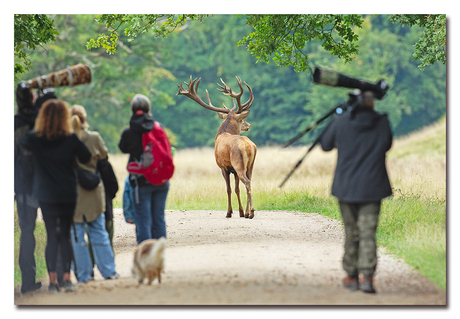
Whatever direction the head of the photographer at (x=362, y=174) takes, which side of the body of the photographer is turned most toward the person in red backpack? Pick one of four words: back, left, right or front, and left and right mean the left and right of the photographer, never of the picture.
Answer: left

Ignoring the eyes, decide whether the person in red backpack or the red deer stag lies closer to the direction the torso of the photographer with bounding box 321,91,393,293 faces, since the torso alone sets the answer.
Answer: the red deer stag

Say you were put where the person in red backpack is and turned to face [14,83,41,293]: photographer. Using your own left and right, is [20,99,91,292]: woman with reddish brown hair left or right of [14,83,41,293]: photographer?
left

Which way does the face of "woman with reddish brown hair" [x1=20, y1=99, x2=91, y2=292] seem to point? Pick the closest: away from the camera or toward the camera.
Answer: away from the camera

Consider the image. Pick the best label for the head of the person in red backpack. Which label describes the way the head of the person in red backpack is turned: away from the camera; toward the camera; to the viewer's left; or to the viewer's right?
away from the camera

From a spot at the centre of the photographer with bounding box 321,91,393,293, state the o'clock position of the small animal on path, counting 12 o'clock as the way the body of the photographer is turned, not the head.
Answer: The small animal on path is roughly at 9 o'clock from the photographer.

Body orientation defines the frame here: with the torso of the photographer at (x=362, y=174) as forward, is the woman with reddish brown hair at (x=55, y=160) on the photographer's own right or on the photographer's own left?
on the photographer's own left

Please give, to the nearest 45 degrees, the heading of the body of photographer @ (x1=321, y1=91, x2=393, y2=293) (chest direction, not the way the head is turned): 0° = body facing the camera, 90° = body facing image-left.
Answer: approximately 180°

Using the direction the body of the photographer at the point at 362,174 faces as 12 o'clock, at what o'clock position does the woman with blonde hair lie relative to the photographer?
The woman with blonde hair is roughly at 9 o'clock from the photographer.

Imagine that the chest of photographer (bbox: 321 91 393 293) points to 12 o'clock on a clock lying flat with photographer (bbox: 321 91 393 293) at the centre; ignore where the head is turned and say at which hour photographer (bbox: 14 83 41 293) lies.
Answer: photographer (bbox: 14 83 41 293) is roughly at 9 o'clock from photographer (bbox: 321 91 393 293).

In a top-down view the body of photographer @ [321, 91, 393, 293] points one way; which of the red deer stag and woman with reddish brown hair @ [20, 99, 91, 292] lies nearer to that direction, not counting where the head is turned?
the red deer stag
